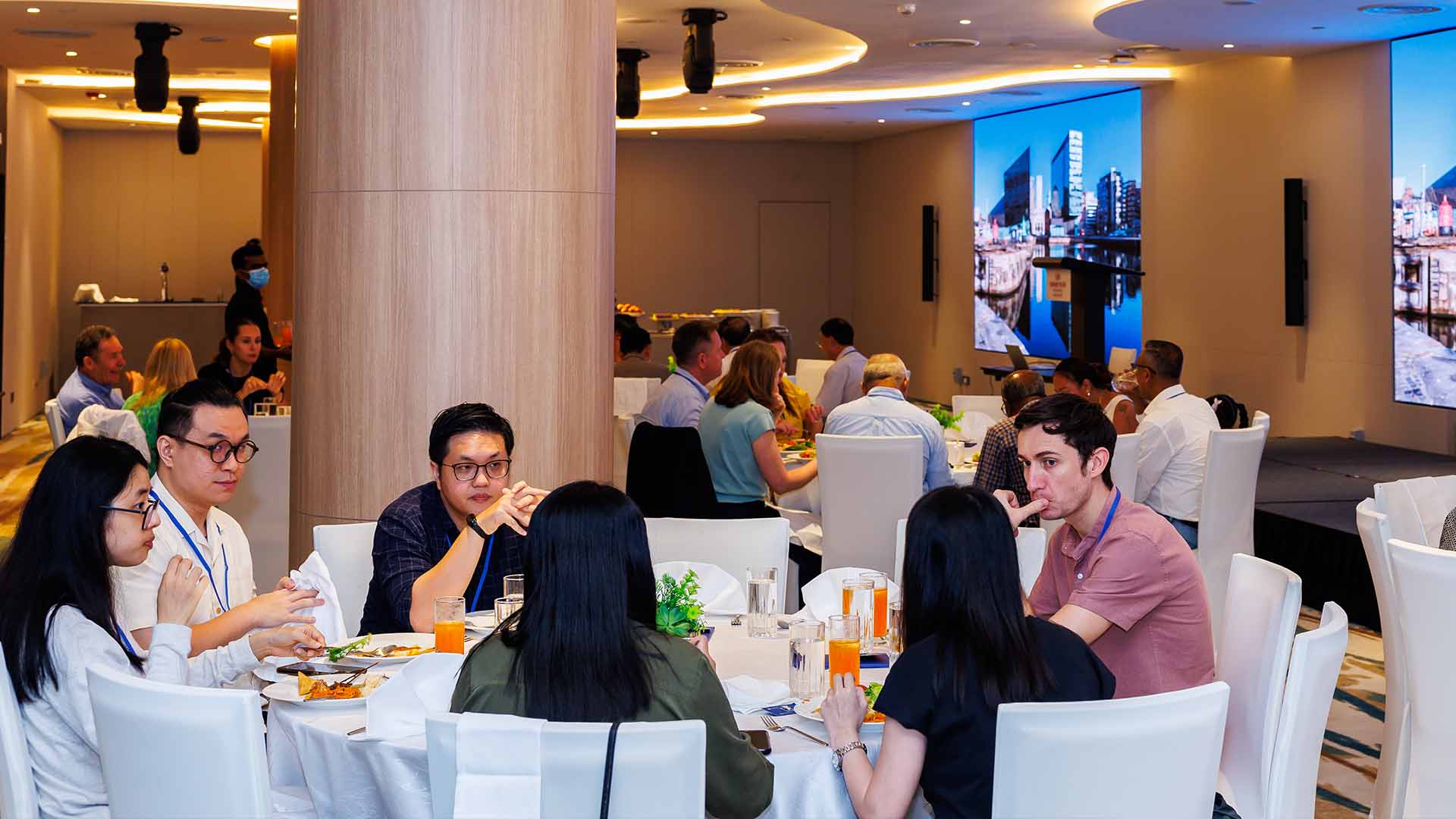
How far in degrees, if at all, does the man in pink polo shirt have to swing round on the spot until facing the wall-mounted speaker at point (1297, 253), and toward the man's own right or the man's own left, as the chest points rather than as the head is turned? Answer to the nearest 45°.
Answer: approximately 135° to the man's own right

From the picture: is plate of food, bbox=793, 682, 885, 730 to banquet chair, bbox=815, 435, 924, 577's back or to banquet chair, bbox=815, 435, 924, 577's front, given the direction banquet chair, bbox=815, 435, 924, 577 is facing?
to the back

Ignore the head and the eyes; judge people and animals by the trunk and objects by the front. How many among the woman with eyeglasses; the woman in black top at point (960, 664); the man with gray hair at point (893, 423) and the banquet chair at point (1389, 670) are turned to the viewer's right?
2

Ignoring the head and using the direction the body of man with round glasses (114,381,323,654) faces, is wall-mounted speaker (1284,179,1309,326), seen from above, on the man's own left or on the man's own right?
on the man's own left

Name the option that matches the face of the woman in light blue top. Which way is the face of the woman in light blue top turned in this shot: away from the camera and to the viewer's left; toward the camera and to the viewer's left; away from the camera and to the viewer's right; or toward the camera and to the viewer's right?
away from the camera and to the viewer's right

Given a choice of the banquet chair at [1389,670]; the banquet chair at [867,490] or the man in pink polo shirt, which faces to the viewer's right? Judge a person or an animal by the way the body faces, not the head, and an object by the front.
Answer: the banquet chair at [1389,670]

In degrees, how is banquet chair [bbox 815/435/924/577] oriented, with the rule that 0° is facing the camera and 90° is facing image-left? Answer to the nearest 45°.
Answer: approximately 180°

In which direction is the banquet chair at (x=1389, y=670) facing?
to the viewer's right

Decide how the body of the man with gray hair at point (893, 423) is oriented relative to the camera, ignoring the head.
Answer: away from the camera

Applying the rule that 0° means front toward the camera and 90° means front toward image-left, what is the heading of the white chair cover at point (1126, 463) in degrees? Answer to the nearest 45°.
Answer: approximately 135°

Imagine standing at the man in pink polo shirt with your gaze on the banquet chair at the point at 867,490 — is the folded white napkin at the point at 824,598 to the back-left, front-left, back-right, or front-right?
front-left

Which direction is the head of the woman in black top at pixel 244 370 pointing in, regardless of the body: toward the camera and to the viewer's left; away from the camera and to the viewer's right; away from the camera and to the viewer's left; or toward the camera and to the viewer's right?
toward the camera and to the viewer's right

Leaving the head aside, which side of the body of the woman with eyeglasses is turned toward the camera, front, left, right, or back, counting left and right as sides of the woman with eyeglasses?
right

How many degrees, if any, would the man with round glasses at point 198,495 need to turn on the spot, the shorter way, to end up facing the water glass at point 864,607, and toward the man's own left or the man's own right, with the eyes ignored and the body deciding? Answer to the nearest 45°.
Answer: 0° — they already face it

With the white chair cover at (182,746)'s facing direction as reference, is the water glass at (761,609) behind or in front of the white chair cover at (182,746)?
in front

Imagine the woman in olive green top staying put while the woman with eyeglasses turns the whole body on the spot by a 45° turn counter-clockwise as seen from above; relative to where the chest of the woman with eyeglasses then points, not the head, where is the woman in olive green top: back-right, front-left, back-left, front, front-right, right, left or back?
right
